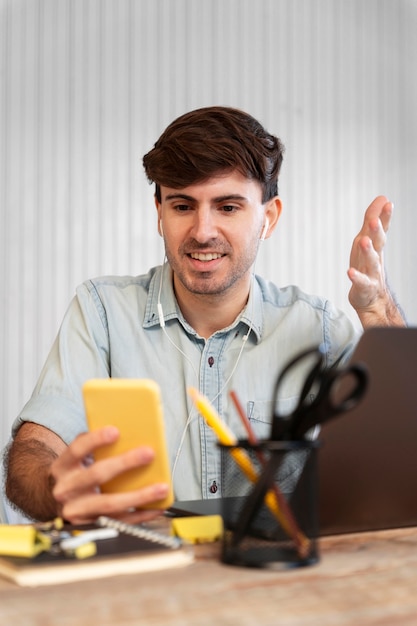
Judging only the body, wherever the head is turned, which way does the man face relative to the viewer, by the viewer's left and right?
facing the viewer

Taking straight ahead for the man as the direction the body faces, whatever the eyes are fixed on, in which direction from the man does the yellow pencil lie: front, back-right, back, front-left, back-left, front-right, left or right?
front

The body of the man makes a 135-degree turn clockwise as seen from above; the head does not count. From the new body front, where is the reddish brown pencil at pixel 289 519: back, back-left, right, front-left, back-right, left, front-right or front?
back-left

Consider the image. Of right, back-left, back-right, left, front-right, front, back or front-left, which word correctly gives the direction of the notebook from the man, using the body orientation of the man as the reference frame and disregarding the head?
front

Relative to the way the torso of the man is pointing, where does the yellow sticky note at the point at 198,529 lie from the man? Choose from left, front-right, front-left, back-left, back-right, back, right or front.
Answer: front

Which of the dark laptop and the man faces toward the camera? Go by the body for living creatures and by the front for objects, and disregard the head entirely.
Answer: the man

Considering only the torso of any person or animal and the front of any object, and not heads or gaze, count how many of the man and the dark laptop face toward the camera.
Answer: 1

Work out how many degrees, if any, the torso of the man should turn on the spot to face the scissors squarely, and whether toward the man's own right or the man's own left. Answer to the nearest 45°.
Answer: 0° — they already face it

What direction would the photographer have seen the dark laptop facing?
facing away from the viewer and to the left of the viewer
